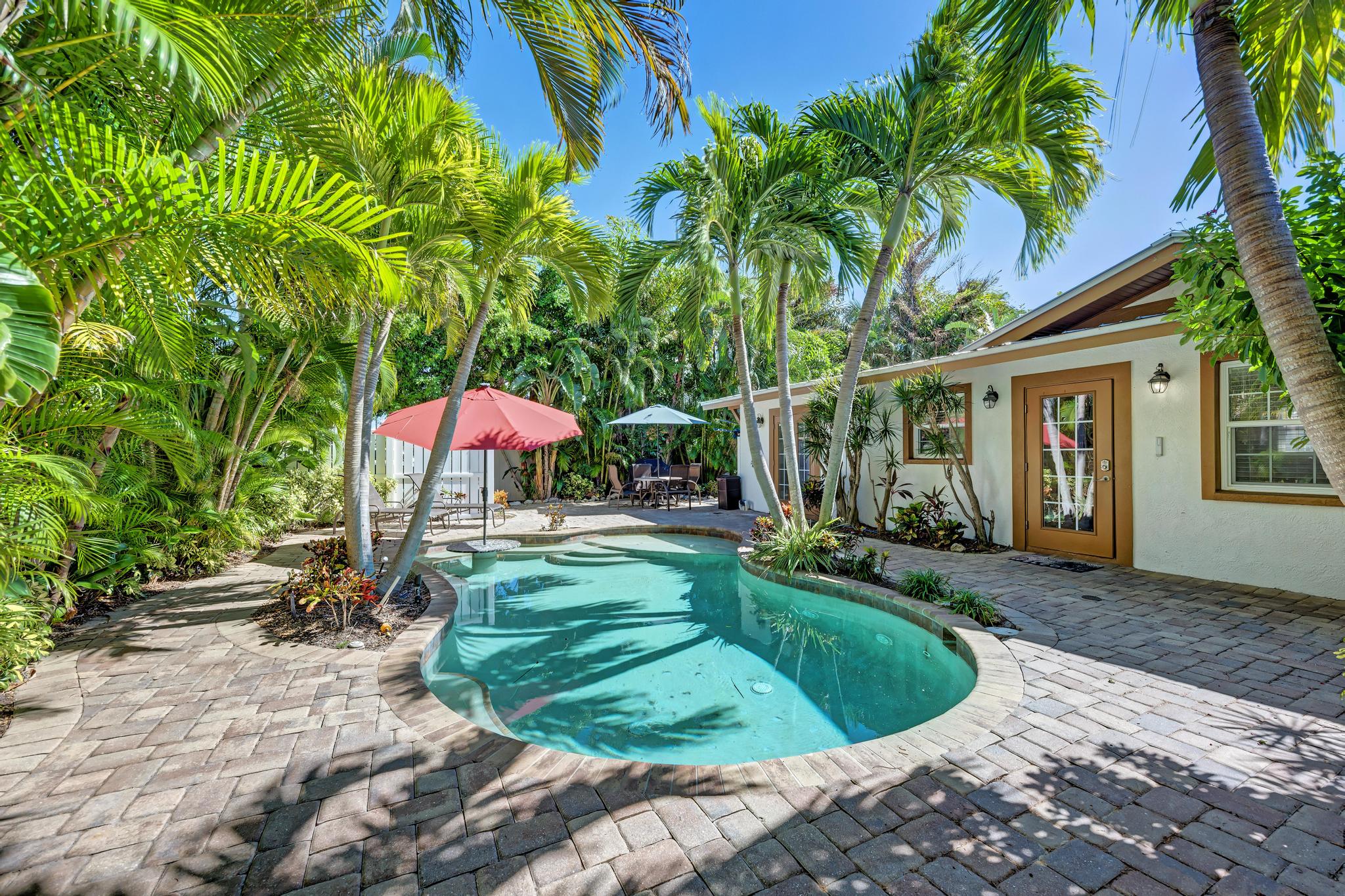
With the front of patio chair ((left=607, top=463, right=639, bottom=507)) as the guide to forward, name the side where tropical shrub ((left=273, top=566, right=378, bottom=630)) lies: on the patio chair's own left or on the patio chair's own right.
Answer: on the patio chair's own right

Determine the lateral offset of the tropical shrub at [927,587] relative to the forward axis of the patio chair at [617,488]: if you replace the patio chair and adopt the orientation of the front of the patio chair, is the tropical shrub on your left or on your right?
on your right

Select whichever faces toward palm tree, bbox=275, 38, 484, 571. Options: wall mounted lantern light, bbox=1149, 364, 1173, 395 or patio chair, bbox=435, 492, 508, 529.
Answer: the wall mounted lantern light

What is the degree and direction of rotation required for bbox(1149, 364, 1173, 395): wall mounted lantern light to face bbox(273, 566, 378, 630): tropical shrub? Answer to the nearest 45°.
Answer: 0° — it already faces it

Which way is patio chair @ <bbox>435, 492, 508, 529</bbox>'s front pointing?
to the viewer's right

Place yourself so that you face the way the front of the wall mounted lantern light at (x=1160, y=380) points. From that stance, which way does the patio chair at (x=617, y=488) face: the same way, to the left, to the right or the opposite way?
the opposite way

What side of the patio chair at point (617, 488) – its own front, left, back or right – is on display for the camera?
right

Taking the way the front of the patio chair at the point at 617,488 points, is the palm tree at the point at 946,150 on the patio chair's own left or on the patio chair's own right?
on the patio chair's own right

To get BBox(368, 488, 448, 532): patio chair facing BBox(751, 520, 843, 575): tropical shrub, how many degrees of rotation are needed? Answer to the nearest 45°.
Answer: approximately 45° to its right

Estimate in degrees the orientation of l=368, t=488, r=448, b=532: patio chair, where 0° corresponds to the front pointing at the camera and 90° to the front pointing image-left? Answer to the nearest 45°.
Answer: approximately 270°
